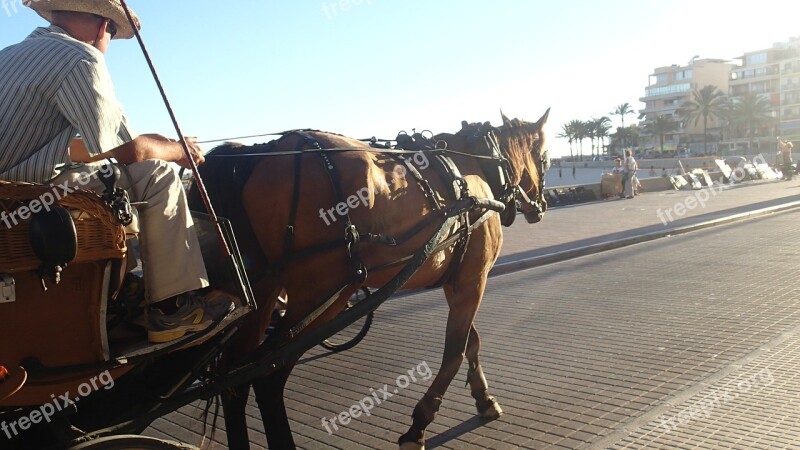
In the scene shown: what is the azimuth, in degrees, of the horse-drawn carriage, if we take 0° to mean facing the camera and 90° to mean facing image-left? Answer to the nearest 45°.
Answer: approximately 225°

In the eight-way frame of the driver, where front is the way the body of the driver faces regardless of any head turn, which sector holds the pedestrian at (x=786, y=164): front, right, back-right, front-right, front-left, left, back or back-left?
front

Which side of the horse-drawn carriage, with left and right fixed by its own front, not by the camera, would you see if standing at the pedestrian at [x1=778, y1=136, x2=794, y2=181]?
front

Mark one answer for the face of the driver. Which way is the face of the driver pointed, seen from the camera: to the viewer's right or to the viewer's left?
to the viewer's right

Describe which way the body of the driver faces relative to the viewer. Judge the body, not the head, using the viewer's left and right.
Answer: facing away from the viewer and to the right of the viewer

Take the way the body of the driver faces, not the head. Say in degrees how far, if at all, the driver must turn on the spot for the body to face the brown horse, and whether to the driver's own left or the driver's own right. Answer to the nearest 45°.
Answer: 0° — they already face it

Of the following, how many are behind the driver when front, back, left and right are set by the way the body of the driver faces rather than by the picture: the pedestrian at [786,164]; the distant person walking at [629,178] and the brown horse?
0
